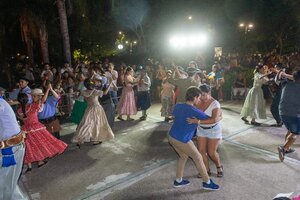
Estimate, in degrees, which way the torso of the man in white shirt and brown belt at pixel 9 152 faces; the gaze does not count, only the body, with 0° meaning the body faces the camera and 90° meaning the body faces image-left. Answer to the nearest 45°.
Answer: approximately 270°

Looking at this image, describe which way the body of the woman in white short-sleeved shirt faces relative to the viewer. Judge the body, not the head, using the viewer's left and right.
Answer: facing the viewer and to the left of the viewer

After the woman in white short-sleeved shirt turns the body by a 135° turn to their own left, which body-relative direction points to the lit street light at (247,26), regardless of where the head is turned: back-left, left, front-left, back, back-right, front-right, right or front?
left

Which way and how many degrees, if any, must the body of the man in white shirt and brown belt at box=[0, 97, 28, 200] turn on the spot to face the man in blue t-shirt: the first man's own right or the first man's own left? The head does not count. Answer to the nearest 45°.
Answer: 0° — they already face them

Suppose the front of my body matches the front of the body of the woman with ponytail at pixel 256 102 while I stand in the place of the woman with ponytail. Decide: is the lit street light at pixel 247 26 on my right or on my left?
on my left
